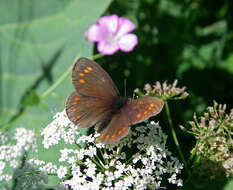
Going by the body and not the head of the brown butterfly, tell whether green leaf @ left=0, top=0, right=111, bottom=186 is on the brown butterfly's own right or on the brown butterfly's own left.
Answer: on the brown butterfly's own left

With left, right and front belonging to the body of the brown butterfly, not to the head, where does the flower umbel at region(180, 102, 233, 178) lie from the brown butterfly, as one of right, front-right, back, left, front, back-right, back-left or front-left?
right

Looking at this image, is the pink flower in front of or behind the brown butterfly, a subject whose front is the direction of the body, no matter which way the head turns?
in front

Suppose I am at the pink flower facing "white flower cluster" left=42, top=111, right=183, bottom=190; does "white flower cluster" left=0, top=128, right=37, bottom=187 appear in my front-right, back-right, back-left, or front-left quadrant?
front-right

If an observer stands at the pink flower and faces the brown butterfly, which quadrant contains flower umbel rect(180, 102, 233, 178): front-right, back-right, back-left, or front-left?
front-left

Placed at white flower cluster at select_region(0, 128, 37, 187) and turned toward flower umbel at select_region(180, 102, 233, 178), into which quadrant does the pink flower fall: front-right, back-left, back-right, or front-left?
front-left
